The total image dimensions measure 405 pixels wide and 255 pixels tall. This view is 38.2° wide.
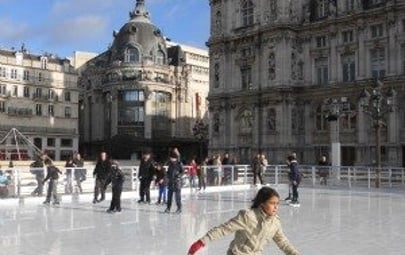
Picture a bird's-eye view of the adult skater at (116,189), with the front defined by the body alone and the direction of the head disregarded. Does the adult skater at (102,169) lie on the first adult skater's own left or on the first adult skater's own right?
on the first adult skater's own right

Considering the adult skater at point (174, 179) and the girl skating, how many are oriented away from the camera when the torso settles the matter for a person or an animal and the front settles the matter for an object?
0

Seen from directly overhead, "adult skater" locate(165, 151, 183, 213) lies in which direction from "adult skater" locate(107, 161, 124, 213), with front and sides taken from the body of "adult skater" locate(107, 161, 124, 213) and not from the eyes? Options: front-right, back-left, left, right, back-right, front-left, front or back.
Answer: back-left

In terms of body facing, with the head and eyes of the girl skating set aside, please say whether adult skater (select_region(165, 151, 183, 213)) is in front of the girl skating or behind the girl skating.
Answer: behind

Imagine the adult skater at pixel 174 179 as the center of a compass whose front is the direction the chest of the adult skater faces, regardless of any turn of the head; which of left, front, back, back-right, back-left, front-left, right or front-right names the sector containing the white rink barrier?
back

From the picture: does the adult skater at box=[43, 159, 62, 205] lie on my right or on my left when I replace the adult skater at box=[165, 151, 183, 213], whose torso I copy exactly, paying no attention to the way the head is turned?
on my right

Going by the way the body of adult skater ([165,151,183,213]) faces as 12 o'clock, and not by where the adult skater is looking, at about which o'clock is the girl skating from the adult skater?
The girl skating is roughly at 12 o'clock from the adult skater.

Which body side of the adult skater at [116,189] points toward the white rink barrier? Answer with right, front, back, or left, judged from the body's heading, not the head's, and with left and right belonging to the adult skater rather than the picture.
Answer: back

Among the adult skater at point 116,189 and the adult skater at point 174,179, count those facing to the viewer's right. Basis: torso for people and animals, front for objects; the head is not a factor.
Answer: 0
